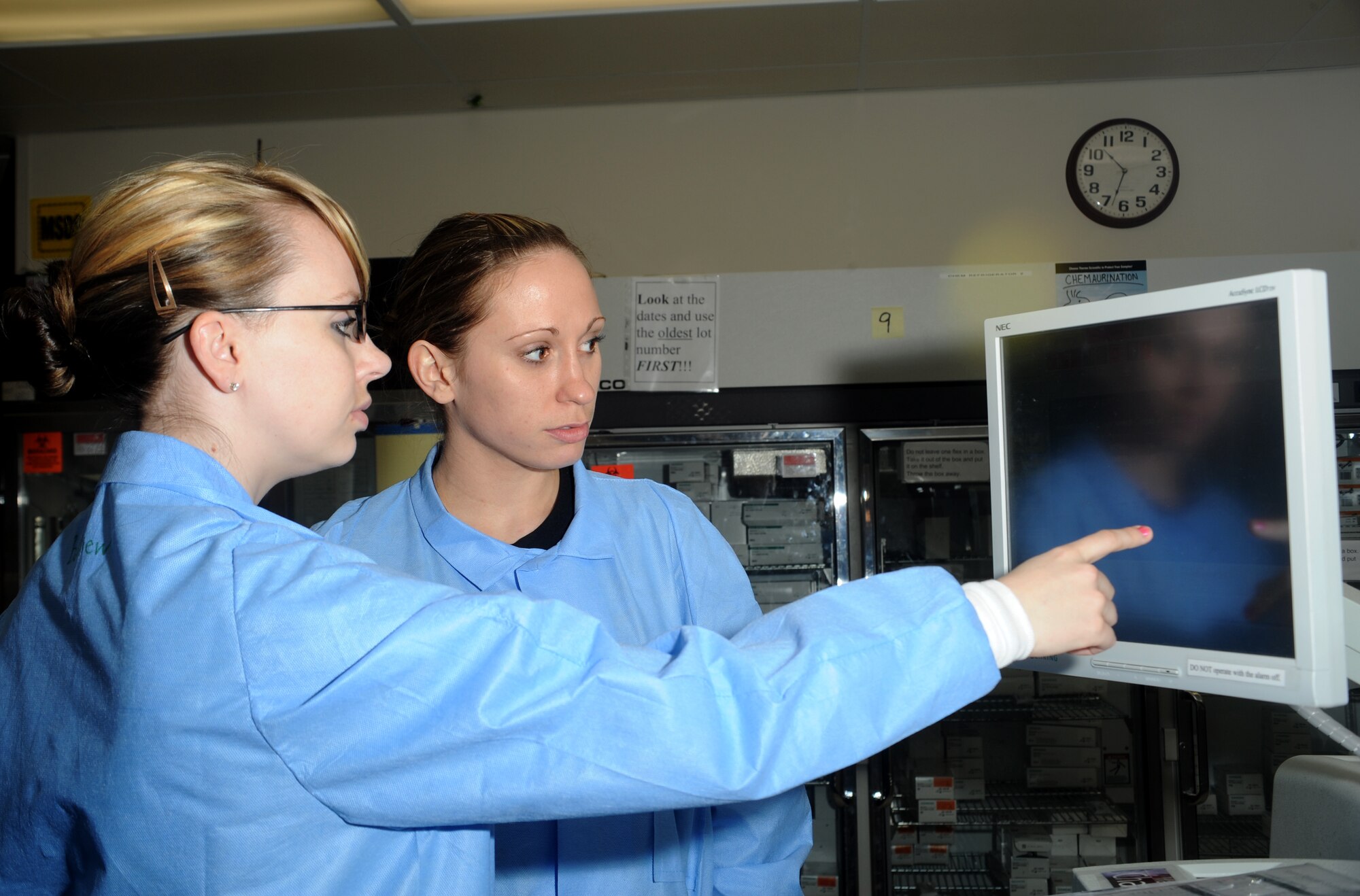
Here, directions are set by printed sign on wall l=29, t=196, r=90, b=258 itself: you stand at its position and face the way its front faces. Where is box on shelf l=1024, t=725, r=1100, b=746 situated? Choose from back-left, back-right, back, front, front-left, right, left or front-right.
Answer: front-left

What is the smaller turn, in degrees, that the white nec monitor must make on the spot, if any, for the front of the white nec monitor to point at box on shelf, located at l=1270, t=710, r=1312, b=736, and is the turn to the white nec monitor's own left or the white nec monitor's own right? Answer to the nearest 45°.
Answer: approximately 135° to the white nec monitor's own right

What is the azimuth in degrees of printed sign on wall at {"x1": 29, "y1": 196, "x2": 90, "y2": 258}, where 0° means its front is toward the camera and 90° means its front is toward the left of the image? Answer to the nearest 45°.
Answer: approximately 0°

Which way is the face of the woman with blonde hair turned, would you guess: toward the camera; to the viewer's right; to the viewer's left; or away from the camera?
to the viewer's right

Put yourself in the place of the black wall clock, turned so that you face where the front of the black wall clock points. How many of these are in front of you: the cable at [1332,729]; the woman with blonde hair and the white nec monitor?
3

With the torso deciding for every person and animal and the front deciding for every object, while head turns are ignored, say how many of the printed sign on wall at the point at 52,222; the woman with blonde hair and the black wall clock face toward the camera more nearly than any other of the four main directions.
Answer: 2

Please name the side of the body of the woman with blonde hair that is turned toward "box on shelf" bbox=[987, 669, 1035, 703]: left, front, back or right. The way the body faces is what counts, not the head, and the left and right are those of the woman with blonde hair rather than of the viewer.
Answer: front

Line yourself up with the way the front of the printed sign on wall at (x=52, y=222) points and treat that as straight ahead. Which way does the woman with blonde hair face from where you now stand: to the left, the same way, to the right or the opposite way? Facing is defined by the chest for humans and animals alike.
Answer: to the left

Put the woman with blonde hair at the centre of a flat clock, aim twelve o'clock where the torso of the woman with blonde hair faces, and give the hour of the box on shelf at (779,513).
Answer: The box on shelf is roughly at 11 o'clock from the woman with blonde hair.

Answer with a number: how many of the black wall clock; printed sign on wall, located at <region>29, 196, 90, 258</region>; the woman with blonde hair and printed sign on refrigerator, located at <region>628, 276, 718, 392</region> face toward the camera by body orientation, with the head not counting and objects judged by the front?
3

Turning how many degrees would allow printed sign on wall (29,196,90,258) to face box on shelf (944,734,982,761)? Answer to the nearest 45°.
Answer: approximately 45° to its left

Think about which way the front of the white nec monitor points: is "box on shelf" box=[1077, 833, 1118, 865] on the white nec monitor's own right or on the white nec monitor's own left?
on the white nec monitor's own right

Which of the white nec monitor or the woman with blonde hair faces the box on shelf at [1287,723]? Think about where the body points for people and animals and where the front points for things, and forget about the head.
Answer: the woman with blonde hair

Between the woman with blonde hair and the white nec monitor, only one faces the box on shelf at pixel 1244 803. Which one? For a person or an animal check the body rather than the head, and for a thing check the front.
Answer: the woman with blonde hair

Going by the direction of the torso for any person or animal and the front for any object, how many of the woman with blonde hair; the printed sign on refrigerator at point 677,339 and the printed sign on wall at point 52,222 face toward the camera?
2
